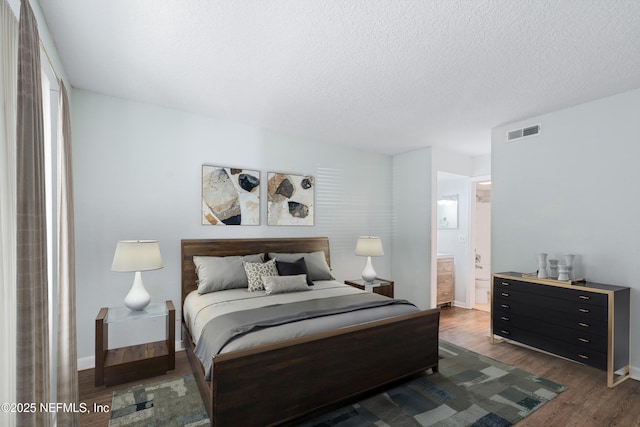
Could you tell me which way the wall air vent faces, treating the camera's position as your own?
facing the viewer and to the left of the viewer

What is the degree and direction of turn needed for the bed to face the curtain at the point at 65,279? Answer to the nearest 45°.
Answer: approximately 135° to its right

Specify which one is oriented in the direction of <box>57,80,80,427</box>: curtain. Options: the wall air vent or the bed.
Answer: the wall air vent

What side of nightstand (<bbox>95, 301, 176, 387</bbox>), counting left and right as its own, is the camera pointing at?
front

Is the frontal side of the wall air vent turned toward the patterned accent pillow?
yes

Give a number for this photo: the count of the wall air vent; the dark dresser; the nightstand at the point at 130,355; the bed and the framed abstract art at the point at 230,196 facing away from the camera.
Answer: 0

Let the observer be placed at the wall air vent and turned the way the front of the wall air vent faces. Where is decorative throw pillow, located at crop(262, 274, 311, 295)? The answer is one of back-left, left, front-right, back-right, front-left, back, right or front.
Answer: front

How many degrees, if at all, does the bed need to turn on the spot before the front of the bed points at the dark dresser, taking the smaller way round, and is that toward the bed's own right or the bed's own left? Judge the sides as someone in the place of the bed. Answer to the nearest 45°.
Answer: approximately 45° to the bed's own left

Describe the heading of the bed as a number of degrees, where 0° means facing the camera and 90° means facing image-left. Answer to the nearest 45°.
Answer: approximately 315°

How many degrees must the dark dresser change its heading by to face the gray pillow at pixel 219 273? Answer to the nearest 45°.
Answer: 0° — it already faces it

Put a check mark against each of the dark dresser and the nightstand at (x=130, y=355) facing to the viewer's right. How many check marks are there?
0

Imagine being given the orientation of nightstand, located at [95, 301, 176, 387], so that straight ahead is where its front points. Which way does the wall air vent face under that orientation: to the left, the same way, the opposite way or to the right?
to the right

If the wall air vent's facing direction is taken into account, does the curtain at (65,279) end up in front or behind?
in front

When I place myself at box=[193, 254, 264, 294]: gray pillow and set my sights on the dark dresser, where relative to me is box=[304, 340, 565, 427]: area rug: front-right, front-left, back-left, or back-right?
front-right

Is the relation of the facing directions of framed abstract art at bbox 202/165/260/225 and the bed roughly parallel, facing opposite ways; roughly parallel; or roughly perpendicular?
roughly parallel

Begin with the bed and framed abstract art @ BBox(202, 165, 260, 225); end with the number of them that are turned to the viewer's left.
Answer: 0

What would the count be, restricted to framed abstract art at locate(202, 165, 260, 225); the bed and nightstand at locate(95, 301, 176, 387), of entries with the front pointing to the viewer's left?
0

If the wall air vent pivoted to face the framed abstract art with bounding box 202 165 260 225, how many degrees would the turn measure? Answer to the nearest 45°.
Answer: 0° — it already faces it

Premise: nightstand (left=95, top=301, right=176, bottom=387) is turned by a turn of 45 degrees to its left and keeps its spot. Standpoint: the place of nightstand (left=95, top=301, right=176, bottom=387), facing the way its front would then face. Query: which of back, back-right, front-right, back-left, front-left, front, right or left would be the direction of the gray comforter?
front
